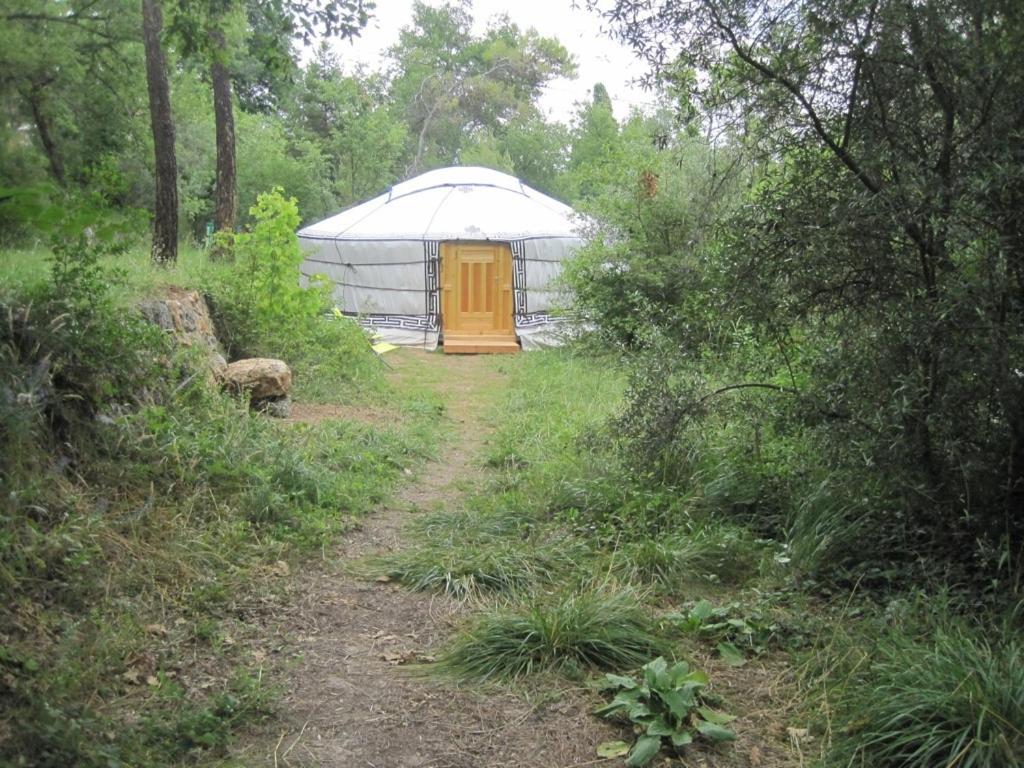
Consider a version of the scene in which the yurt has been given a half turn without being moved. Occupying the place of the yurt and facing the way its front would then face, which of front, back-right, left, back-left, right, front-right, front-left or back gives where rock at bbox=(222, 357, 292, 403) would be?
back

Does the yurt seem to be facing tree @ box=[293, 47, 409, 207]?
no

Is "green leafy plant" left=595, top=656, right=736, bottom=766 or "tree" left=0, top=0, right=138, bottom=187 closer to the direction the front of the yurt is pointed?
the green leafy plant

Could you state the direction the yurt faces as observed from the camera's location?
facing the viewer

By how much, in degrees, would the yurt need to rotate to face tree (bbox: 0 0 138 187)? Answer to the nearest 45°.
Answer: approximately 45° to its right

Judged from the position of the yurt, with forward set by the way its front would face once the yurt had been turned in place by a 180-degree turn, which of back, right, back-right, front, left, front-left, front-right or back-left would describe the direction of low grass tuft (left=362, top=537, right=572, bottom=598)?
back

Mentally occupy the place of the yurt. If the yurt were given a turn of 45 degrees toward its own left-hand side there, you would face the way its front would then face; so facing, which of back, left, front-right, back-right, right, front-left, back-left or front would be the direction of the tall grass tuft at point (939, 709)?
front-right

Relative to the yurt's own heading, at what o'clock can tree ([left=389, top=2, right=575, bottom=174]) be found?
The tree is roughly at 6 o'clock from the yurt.

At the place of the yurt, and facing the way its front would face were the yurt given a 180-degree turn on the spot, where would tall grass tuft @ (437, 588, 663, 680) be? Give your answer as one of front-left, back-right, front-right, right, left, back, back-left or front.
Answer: back
